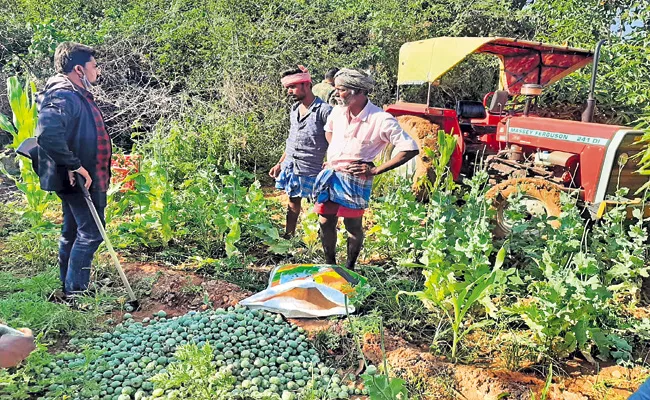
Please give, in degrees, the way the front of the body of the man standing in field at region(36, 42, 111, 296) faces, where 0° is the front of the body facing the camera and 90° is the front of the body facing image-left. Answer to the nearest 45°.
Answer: approximately 270°

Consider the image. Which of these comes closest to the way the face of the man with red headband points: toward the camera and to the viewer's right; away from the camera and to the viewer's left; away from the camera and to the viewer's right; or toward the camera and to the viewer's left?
toward the camera and to the viewer's left

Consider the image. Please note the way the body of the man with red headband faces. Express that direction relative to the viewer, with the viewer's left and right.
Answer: facing the viewer and to the left of the viewer

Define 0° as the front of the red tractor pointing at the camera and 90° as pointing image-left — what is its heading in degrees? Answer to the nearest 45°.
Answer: approximately 315°

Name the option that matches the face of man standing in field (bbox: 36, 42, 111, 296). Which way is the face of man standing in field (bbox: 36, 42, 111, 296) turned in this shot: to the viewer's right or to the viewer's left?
to the viewer's right

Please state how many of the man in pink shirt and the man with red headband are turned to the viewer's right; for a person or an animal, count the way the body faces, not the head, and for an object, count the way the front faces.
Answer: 0

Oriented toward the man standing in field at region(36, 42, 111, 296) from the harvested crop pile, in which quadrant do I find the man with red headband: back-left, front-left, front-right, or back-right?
front-right

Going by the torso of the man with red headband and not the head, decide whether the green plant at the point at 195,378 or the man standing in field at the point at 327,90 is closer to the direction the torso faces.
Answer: the green plant

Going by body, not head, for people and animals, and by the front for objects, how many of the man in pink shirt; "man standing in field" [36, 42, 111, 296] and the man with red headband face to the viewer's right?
1

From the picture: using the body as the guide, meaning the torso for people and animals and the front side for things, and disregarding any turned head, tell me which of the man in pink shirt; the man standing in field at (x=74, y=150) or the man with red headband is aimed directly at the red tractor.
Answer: the man standing in field

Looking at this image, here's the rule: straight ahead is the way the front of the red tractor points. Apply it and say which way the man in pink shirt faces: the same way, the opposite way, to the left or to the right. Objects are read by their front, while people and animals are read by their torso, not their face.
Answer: to the right

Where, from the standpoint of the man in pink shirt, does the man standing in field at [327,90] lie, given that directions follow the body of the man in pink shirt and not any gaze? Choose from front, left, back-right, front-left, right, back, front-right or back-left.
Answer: back-right

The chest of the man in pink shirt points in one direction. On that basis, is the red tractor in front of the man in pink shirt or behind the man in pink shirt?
behind
